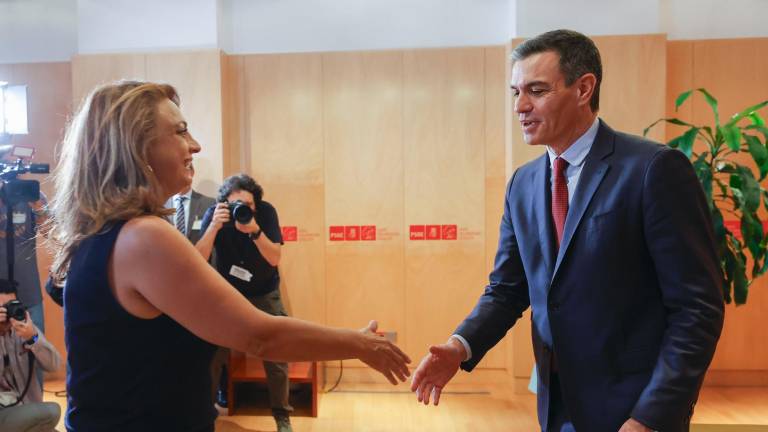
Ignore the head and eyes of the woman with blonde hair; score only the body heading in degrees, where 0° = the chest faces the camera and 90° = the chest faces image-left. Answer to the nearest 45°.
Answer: approximately 270°

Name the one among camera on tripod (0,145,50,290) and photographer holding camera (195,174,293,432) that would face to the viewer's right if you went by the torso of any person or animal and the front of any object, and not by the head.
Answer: the camera on tripod

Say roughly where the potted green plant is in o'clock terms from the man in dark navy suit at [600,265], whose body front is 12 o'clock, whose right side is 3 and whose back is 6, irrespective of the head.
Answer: The potted green plant is roughly at 5 o'clock from the man in dark navy suit.

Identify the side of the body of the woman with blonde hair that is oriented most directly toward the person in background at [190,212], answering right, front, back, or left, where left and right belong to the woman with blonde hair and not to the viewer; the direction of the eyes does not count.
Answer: left

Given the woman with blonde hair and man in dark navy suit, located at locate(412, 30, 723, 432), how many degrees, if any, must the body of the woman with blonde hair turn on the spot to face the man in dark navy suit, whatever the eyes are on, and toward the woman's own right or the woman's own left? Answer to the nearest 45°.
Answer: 0° — they already face them

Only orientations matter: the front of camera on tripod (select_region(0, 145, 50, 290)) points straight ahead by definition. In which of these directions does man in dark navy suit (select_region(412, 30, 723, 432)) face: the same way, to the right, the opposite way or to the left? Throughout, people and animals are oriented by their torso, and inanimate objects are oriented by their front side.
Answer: the opposite way

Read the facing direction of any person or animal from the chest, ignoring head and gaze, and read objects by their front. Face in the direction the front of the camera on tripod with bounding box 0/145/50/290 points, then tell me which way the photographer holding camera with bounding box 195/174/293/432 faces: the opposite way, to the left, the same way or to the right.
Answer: to the right

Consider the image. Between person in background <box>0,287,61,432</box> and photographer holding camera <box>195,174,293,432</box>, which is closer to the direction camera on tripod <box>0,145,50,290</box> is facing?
the photographer holding camera

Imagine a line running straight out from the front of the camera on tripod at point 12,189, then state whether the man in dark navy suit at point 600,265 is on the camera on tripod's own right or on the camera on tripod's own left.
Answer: on the camera on tripod's own right

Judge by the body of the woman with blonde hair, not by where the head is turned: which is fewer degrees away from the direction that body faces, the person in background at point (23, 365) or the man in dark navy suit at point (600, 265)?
the man in dark navy suit

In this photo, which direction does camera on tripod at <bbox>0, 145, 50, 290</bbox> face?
to the viewer's right
